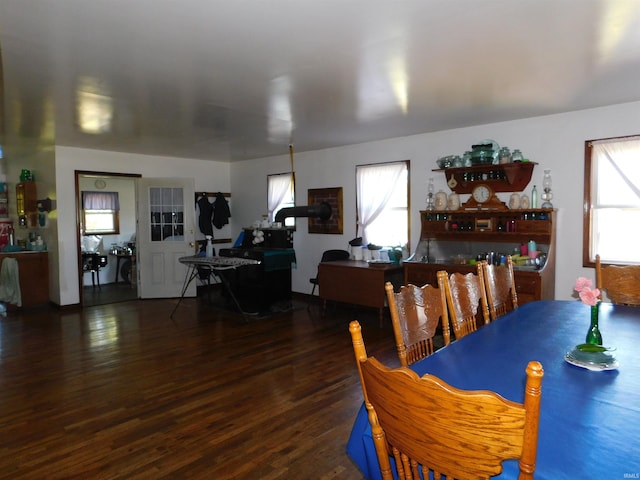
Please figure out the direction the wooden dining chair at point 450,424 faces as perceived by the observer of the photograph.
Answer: facing away from the viewer and to the right of the viewer

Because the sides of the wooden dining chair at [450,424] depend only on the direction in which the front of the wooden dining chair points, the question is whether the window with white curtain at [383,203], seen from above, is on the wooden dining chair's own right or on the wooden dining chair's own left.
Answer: on the wooden dining chair's own left

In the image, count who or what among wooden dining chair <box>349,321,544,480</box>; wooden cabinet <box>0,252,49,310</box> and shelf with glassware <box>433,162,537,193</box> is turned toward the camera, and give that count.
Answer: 2

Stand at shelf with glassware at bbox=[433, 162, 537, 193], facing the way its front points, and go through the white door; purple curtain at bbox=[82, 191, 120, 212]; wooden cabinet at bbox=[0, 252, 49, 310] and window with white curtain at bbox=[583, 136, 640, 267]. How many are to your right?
3

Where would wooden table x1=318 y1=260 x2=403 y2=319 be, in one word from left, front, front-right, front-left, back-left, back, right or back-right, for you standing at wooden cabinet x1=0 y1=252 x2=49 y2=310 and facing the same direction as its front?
front-left

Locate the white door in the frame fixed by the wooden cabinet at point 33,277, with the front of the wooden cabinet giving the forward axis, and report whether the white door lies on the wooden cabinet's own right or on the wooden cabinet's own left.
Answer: on the wooden cabinet's own left

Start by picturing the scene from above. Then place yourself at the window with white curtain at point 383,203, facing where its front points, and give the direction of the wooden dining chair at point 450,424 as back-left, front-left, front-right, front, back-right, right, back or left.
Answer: front-left

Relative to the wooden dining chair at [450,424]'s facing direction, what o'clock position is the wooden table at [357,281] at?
The wooden table is roughly at 10 o'clock from the wooden dining chair.

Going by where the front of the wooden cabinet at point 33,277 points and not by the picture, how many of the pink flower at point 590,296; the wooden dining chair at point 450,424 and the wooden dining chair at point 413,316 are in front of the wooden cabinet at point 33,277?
3

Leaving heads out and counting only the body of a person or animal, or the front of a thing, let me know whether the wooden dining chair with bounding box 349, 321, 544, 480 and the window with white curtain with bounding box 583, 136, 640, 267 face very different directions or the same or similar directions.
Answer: very different directions
